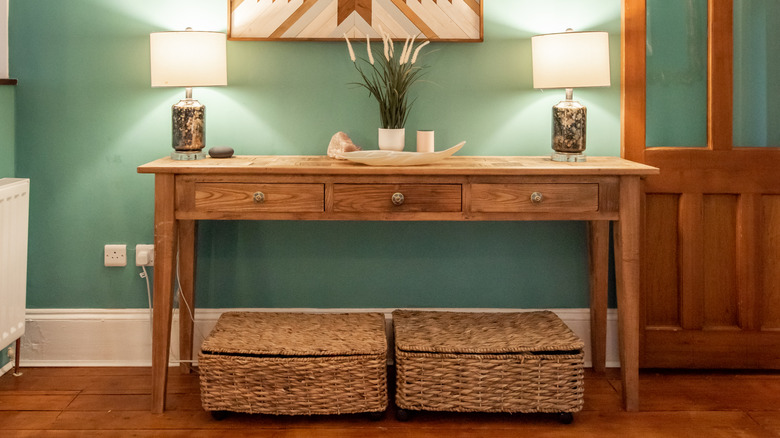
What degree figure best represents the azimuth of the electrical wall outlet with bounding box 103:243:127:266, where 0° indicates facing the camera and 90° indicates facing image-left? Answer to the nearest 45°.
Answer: approximately 0°

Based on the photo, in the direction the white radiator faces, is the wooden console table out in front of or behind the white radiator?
in front

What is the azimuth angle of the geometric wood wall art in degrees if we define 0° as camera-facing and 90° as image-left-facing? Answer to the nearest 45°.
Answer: approximately 0°

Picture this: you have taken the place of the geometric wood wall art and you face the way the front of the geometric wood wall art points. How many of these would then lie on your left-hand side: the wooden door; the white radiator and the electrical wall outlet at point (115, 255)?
1

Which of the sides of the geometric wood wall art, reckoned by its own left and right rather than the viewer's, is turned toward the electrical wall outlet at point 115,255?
right

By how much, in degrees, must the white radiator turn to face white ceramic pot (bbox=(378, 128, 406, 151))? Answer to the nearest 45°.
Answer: approximately 45° to its left
